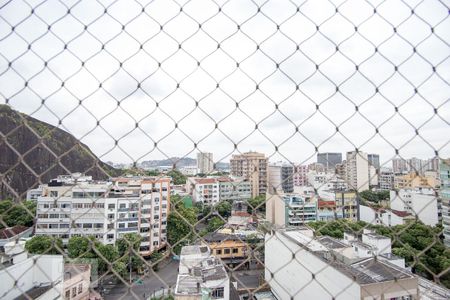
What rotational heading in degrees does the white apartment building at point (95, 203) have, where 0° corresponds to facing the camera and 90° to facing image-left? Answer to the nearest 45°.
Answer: approximately 0°

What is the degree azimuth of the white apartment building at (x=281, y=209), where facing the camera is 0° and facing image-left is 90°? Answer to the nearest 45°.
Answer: approximately 315°
